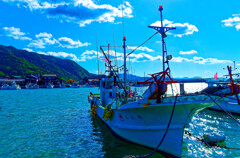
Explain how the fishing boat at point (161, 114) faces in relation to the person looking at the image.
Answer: facing the viewer and to the right of the viewer
